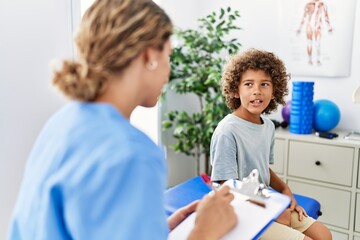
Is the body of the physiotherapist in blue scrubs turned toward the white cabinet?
yes

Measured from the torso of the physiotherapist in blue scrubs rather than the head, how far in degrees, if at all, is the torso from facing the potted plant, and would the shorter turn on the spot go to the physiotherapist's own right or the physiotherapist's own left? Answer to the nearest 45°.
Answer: approximately 45° to the physiotherapist's own left

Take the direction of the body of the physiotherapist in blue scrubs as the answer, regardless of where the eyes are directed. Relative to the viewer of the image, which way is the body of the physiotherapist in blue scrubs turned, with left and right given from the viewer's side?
facing away from the viewer and to the right of the viewer

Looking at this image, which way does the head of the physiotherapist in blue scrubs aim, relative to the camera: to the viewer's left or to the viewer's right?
to the viewer's right
